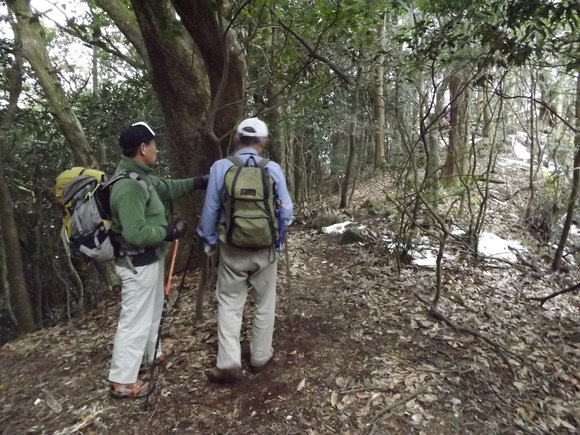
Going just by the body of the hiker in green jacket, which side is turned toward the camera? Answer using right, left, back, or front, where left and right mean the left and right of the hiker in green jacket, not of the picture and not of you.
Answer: right

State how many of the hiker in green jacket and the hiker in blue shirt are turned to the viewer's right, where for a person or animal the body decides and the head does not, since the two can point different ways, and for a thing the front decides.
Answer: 1

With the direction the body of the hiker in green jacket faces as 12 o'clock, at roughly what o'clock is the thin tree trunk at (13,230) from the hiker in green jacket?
The thin tree trunk is roughly at 8 o'clock from the hiker in green jacket.

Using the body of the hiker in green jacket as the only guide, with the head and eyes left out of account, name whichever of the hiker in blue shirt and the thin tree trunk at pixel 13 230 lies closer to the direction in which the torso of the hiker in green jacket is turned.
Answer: the hiker in blue shirt

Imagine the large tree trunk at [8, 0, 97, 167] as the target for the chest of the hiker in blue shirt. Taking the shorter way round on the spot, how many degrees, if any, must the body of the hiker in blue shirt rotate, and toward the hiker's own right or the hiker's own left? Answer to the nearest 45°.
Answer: approximately 45° to the hiker's own left

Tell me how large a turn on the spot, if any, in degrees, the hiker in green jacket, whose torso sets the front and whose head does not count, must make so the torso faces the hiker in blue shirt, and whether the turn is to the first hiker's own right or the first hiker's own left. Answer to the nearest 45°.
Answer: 0° — they already face them

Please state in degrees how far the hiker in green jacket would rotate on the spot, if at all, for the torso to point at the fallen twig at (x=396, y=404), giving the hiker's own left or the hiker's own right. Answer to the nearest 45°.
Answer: approximately 45° to the hiker's own right

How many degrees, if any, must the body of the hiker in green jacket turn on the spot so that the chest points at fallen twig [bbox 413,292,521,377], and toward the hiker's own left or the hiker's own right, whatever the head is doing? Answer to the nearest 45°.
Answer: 0° — they already face it

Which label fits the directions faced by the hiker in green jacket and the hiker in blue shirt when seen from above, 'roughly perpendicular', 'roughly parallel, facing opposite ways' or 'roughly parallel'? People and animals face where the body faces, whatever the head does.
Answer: roughly perpendicular

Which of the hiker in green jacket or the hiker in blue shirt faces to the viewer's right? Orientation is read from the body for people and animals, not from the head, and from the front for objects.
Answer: the hiker in green jacket

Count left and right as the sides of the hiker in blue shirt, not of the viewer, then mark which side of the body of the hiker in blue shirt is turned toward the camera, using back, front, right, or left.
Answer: back
